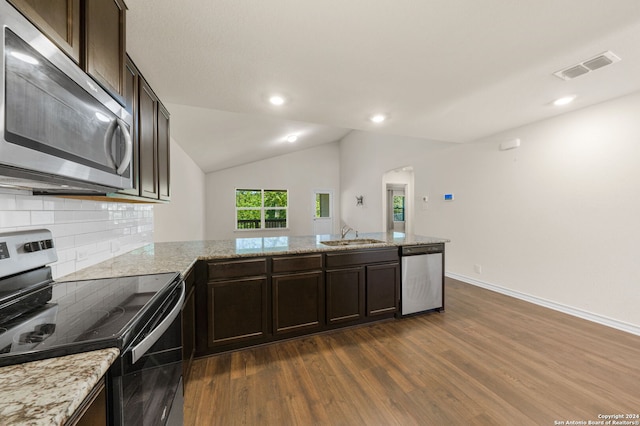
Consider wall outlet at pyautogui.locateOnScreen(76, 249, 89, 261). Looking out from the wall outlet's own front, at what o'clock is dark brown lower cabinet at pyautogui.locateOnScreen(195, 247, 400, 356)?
The dark brown lower cabinet is roughly at 11 o'clock from the wall outlet.

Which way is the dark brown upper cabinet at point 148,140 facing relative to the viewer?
to the viewer's right

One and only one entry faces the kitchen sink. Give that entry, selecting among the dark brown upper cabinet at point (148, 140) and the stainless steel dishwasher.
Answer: the dark brown upper cabinet

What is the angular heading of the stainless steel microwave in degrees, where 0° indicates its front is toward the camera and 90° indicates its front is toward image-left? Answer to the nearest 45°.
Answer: approximately 315°

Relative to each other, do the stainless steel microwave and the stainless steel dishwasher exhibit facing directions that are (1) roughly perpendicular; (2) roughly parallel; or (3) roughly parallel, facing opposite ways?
roughly perpendicular

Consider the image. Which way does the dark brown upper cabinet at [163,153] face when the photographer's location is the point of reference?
facing to the right of the viewer

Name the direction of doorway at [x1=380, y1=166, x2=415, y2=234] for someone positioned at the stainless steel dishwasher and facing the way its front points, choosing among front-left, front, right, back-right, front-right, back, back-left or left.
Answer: back-left

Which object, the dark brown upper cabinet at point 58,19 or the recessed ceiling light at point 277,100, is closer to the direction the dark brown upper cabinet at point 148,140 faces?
the recessed ceiling light

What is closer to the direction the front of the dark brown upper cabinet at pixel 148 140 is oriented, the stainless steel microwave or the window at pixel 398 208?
the window

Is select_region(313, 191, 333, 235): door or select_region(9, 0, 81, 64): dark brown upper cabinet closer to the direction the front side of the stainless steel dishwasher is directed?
the dark brown upper cabinet
